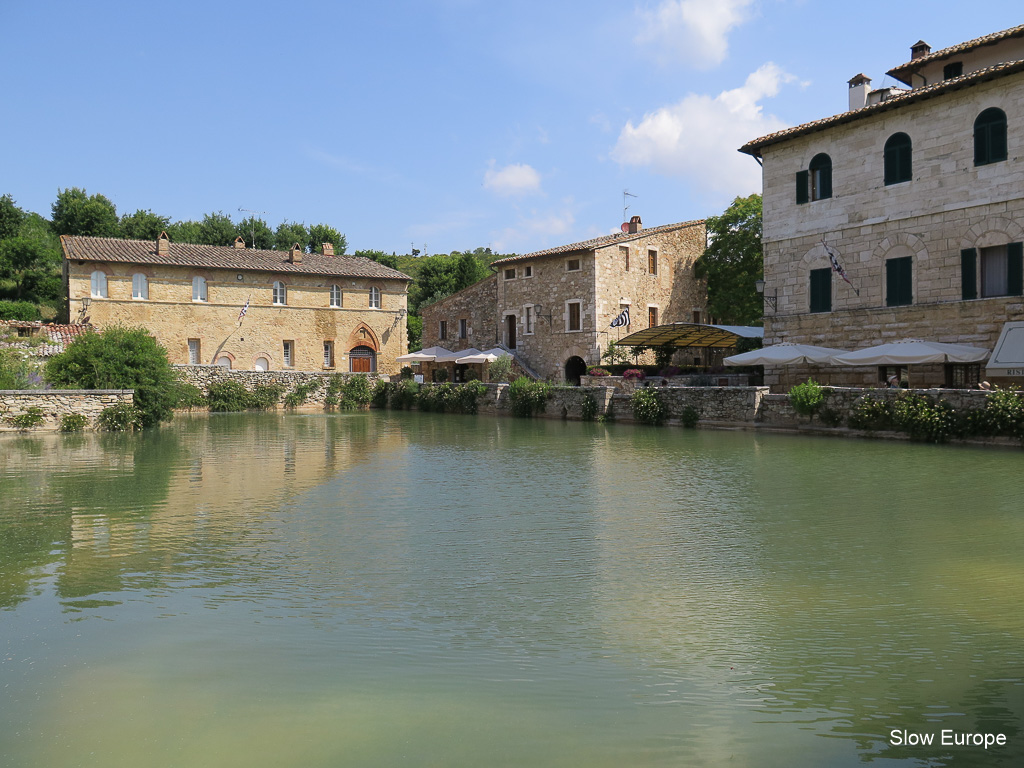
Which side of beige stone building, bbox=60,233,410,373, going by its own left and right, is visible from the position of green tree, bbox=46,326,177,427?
front

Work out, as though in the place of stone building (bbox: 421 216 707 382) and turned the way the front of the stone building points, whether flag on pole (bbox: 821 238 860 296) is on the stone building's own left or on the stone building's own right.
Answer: on the stone building's own left

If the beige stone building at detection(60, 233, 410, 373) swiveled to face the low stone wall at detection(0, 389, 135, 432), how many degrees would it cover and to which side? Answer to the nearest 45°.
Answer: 0° — it already faces it

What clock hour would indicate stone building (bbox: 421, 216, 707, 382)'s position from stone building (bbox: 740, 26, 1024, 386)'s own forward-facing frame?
stone building (bbox: 421, 216, 707, 382) is roughly at 3 o'clock from stone building (bbox: 740, 26, 1024, 386).

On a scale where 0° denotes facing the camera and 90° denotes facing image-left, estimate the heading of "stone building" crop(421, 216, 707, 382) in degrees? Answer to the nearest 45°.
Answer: approximately 45°

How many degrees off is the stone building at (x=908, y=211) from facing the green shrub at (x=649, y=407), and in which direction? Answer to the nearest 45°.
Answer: approximately 45° to its right

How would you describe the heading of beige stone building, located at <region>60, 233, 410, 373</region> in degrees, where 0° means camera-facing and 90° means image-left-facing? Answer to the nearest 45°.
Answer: approximately 0°

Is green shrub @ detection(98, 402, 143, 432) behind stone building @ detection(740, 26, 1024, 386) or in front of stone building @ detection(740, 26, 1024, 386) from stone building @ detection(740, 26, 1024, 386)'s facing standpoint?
in front

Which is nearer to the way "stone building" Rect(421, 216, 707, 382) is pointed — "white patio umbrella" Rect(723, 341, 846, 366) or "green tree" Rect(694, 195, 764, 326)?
the white patio umbrella

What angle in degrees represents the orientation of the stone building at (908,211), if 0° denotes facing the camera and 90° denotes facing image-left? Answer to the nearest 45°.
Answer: approximately 45°

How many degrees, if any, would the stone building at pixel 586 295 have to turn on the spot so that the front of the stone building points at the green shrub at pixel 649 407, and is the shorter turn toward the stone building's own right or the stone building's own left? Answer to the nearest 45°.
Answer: approximately 45° to the stone building's own left

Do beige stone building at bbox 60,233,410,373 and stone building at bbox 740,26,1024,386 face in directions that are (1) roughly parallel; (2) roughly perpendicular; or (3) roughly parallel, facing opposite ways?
roughly perpendicular

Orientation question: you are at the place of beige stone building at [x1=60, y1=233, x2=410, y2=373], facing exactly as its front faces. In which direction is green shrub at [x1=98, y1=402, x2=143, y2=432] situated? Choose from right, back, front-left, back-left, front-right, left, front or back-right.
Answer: front

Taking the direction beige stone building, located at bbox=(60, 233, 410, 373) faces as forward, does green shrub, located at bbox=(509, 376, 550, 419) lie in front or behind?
in front

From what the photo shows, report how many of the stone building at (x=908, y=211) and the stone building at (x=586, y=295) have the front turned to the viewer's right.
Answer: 0
